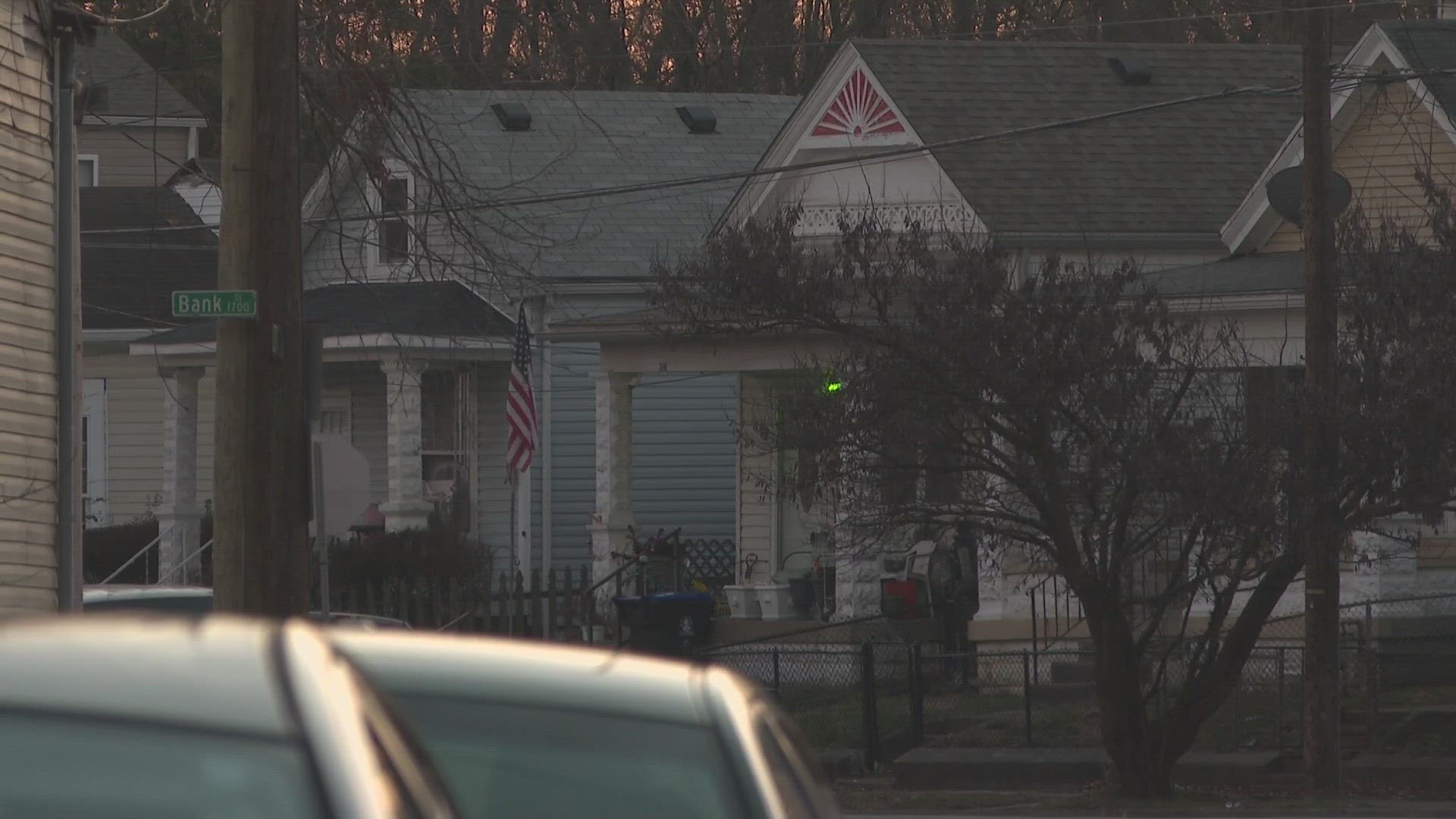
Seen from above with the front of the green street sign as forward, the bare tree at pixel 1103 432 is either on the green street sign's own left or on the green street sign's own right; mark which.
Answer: on the green street sign's own left

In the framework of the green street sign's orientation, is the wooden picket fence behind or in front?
behind

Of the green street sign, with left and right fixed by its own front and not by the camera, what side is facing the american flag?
back

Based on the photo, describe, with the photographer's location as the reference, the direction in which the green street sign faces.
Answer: facing the viewer

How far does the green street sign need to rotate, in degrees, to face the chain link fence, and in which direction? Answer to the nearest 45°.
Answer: approximately 135° to its left

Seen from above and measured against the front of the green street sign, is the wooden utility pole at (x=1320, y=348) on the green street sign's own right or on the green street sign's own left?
on the green street sign's own left

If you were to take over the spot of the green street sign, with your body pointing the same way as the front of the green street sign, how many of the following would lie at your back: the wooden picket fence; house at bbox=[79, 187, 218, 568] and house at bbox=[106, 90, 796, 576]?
3

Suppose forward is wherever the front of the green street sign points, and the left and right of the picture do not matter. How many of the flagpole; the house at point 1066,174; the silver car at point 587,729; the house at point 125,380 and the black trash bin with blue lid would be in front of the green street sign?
1

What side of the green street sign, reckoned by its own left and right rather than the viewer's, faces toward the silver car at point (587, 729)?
front

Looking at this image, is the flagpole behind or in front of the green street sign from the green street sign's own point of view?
behind

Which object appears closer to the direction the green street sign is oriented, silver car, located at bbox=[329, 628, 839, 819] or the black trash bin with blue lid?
the silver car

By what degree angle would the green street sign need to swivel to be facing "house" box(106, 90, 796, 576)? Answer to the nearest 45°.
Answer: approximately 180°
